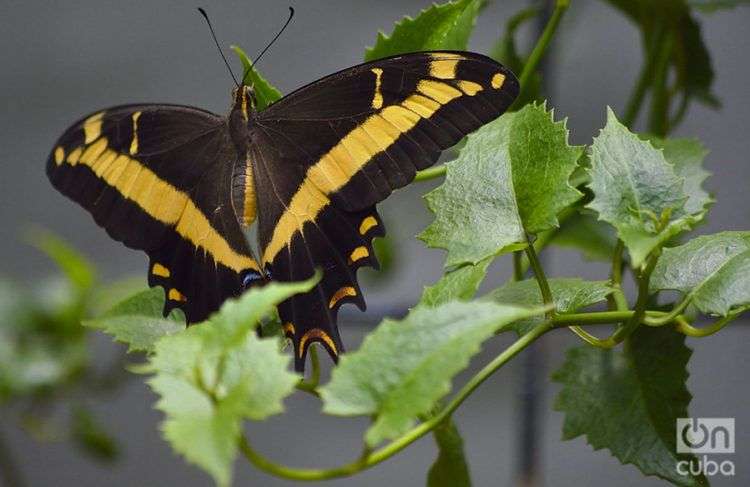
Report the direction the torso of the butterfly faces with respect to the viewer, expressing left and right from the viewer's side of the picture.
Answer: facing away from the viewer
